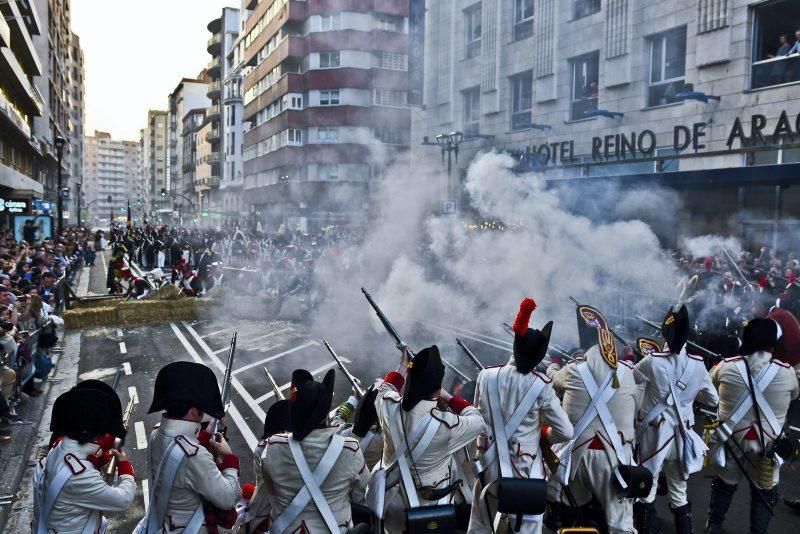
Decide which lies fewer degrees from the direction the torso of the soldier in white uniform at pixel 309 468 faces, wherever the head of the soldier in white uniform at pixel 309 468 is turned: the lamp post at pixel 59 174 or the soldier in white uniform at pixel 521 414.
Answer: the lamp post

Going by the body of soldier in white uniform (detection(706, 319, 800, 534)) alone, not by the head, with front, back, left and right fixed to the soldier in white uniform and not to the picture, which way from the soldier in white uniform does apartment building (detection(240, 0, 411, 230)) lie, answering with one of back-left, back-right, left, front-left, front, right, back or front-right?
front-left

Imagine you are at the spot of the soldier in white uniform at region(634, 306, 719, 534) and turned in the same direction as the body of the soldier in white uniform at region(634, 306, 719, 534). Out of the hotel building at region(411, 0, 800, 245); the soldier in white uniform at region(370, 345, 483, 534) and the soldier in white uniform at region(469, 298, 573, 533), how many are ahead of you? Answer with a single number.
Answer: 1

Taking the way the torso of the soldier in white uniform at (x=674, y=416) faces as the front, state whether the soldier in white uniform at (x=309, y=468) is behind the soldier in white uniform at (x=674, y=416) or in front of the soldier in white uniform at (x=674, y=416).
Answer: behind

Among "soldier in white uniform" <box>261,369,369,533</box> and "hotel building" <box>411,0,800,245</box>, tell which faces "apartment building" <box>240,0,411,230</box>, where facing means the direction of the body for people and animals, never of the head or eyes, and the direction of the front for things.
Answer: the soldier in white uniform

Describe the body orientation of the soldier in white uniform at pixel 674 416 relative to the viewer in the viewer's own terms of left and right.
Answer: facing away from the viewer

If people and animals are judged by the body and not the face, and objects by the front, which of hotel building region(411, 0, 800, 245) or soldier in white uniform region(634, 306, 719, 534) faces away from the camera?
the soldier in white uniform

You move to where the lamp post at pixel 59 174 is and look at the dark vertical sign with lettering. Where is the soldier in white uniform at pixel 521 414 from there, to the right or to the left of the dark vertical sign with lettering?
right

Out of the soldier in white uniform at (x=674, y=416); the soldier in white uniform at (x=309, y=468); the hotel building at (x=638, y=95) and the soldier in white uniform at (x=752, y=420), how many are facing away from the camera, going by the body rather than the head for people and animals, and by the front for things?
3

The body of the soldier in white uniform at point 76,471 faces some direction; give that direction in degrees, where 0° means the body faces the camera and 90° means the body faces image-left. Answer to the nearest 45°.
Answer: approximately 225°

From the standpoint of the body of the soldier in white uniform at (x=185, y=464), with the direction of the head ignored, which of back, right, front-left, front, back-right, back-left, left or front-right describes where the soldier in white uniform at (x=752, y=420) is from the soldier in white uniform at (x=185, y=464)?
front-right

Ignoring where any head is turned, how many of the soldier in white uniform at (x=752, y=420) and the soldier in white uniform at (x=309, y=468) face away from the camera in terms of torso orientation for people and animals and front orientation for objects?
2

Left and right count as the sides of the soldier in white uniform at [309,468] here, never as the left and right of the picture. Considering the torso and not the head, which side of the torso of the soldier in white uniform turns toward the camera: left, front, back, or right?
back

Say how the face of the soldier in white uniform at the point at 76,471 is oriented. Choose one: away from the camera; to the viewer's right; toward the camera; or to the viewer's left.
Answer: away from the camera

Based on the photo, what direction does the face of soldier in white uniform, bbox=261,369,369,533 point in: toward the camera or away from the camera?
away from the camera

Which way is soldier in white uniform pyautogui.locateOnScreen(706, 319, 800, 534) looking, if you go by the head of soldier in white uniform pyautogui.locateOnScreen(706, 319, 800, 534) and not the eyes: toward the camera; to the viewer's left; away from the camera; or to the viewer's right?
away from the camera
